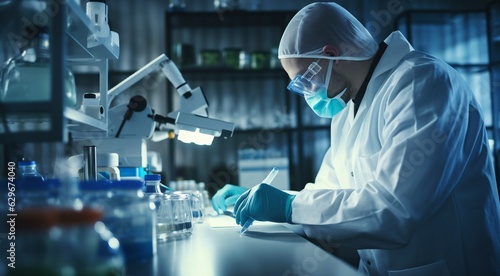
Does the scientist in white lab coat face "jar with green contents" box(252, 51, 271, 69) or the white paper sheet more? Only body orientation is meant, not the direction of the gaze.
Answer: the white paper sheet

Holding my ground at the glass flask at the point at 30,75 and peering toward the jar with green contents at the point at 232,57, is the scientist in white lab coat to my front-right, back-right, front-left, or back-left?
front-right

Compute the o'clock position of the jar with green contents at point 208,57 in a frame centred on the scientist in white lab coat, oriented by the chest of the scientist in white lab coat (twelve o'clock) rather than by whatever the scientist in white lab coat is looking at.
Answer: The jar with green contents is roughly at 2 o'clock from the scientist in white lab coat.

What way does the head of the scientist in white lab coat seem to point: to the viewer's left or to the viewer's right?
to the viewer's left

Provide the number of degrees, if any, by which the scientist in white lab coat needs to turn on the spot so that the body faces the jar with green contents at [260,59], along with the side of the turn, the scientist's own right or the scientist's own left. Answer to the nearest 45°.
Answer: approximately 90° to the scientist's own right

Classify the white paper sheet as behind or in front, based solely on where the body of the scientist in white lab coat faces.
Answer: in front

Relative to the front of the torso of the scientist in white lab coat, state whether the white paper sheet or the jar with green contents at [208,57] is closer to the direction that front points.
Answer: the white paper sheet

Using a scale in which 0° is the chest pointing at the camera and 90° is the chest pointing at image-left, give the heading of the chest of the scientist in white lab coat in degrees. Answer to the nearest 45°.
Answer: approximately 90°

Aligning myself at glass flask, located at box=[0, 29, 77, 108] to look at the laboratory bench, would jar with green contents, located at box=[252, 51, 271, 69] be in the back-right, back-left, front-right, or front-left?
front-left

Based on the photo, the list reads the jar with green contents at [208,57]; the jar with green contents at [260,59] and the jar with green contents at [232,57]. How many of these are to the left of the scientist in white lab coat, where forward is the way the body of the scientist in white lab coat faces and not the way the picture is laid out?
0

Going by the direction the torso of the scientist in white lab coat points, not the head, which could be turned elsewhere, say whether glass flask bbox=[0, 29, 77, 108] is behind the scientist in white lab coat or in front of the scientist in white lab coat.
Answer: in front
